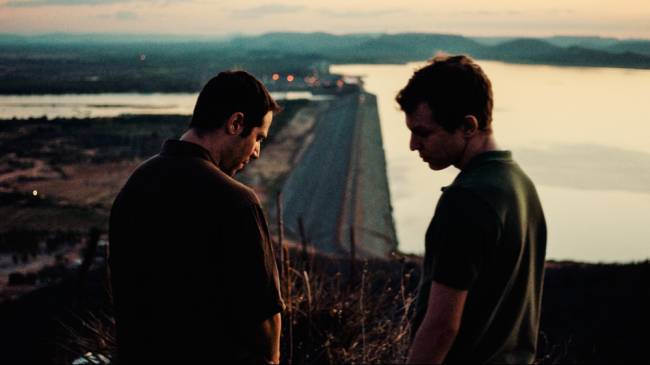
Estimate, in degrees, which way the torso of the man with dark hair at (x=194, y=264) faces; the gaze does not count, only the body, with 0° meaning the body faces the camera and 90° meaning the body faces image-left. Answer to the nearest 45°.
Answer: approximately 225°
